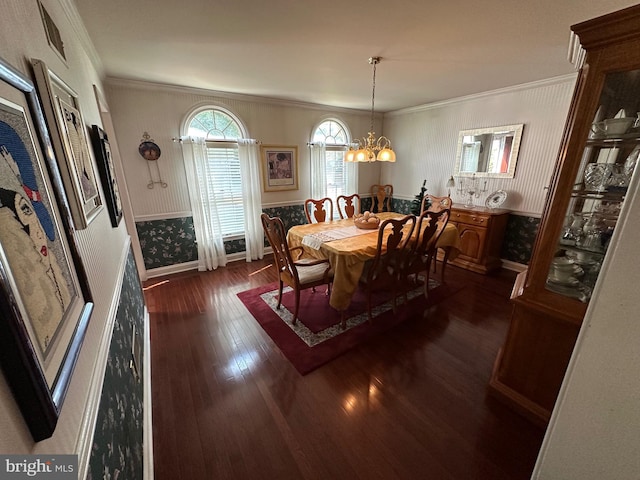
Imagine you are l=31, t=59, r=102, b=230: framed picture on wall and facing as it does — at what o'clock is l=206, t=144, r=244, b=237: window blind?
The window blind is roughly at 10 o'clock from the framed picture on wall.

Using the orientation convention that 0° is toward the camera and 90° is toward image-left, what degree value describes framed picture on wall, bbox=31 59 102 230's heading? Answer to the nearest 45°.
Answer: approximately 270°

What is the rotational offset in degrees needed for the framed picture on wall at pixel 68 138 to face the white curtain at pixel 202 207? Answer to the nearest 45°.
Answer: approximately 45° to its left

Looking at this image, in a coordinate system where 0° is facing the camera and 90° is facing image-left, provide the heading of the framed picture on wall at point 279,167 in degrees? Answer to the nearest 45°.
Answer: approximately 0°

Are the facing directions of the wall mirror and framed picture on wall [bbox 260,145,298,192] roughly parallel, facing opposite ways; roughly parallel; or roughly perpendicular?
roughly perpendicular

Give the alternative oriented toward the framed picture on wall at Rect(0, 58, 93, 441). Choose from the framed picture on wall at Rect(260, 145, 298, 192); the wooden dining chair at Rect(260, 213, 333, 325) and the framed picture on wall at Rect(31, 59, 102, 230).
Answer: the framed picture on wall at Rect(260, 145, 298, 192)

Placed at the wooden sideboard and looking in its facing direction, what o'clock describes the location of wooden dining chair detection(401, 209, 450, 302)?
The wooden dining chair is roughly at 11 o'clock from the wooden sideboard.

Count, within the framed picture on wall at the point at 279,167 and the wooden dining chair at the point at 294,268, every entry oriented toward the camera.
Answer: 1

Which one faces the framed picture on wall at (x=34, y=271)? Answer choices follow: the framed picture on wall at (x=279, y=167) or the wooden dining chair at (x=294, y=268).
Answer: the framed picture on wall at (x=279, y=167)

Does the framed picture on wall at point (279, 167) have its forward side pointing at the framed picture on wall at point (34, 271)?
yes

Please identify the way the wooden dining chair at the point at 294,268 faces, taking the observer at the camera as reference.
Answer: facing away from the viewer and to the right of the viewer
